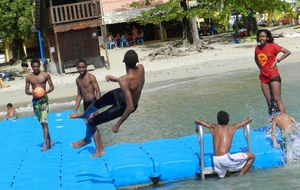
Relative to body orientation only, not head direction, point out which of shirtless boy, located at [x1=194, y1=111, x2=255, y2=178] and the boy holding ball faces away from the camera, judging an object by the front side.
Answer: the shirtless boy

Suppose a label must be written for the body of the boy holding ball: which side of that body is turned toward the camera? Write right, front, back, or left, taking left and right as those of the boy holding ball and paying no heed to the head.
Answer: front

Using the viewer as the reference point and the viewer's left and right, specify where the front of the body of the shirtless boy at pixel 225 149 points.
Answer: facing away from the viewer

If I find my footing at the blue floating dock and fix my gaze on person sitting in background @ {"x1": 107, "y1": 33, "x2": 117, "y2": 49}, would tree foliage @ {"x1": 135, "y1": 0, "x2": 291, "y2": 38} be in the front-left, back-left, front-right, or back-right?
front-right

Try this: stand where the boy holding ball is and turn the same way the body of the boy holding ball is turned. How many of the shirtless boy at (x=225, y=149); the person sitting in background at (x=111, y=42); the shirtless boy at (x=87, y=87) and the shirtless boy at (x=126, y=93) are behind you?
1

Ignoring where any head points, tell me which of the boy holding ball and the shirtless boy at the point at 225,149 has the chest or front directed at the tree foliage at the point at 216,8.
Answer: the shirtless boy

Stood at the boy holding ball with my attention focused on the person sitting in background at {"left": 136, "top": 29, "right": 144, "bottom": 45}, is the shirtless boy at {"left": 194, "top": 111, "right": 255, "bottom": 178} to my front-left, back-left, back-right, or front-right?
back-right

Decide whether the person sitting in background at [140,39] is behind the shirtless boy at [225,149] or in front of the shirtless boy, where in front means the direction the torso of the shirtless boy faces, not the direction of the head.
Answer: in front

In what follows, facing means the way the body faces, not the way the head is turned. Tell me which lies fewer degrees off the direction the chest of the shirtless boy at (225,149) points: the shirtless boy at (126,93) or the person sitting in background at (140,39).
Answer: the person sitting in background

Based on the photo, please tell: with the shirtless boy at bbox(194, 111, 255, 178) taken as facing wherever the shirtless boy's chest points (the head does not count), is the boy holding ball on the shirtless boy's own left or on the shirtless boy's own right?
on the shirtless boy's own left

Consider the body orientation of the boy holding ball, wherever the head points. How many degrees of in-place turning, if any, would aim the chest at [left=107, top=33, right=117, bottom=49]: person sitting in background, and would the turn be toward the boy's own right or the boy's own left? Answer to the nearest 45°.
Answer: approximately 180°

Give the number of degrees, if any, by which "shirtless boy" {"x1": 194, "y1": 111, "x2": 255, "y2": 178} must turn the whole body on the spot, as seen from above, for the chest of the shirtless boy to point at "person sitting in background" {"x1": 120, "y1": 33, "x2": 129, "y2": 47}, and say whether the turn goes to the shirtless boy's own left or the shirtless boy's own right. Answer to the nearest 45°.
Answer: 0° — they already face them
